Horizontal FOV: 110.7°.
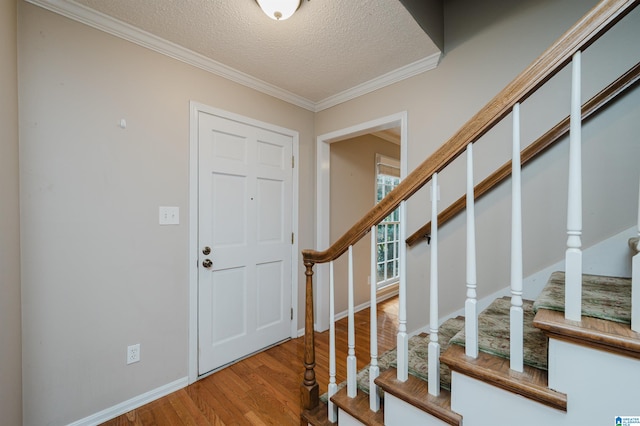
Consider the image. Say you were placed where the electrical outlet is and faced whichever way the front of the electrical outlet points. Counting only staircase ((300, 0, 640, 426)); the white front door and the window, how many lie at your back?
0

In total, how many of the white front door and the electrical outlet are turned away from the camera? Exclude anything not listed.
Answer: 0

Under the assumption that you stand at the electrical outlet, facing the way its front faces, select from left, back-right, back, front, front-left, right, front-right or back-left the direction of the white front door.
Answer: front-left

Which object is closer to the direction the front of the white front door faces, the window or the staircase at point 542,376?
the staircase

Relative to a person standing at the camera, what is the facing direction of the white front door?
facing the viewer and to the right of the viewer

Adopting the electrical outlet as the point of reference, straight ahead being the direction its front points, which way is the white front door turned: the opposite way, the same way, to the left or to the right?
the same way

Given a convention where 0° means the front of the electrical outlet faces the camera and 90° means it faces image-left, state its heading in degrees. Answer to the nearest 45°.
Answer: approximately 315°
